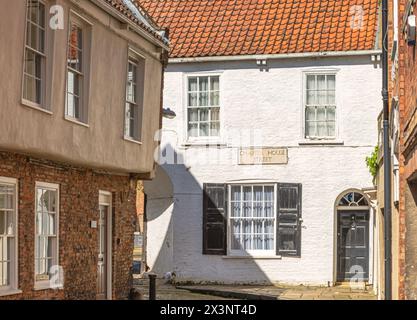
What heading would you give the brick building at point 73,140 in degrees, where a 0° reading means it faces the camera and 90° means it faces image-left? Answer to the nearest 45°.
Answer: approximately 315°

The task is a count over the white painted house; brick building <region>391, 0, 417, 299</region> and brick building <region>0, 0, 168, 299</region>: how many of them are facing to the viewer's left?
1

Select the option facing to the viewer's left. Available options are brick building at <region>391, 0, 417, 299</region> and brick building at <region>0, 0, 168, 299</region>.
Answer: brick building at <region>391, 0, 417, 299</region>

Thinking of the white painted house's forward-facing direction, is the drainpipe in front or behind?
in front

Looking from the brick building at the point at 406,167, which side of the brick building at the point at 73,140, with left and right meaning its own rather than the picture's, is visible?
front

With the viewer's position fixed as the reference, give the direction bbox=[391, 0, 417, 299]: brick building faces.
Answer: facing to the left of the viewer

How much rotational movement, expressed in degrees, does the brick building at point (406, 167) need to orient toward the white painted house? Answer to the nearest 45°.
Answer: approximately 90° to its right

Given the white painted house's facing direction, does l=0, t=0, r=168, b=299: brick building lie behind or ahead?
ahead

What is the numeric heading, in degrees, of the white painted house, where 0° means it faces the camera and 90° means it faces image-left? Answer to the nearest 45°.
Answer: approximately 0°

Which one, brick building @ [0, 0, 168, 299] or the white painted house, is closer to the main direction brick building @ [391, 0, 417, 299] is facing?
the brick building

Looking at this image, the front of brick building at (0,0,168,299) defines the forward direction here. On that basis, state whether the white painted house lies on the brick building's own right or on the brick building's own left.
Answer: on the brick building's own left

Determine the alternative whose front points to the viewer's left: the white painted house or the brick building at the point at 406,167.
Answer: the brick building

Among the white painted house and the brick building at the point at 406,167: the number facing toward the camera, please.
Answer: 1
